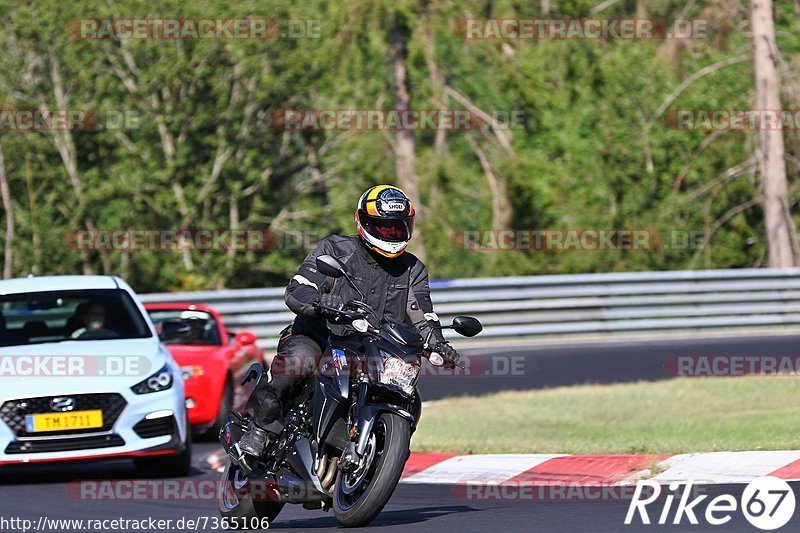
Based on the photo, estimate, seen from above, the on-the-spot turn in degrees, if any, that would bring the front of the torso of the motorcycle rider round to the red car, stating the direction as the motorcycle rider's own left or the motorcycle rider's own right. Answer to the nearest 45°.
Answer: approximately 135° to the motorcycle rider's own left

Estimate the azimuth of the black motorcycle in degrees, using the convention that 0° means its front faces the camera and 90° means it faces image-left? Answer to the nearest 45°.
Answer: approximately 315°

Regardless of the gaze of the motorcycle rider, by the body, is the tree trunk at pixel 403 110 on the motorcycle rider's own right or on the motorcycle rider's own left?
on the motorcycle rider's own left

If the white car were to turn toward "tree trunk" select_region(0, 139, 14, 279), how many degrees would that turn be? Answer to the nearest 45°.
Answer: approximately 180°

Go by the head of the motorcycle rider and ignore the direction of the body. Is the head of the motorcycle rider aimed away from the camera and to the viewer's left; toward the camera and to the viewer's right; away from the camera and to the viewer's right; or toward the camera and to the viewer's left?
toward the camera and to the viewer's right

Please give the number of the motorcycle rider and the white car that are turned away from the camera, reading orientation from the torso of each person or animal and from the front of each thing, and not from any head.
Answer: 0

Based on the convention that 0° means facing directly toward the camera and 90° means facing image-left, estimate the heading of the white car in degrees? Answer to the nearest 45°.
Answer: approximately 0°

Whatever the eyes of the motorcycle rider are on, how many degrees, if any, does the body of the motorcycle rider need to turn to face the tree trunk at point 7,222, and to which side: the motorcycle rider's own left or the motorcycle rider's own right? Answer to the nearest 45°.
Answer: approximately 135° to the motorcycle rider's own left

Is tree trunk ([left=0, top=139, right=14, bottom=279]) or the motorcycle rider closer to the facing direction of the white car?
the motorcycle rider

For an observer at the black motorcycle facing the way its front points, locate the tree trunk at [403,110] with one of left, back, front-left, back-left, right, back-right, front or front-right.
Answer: back-left

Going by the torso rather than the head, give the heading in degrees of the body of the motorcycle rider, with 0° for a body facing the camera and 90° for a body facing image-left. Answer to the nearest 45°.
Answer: approximately 315°

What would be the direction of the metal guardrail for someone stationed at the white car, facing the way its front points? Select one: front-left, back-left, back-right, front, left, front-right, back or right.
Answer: back-left
